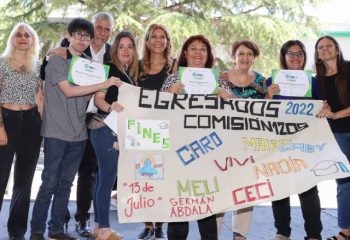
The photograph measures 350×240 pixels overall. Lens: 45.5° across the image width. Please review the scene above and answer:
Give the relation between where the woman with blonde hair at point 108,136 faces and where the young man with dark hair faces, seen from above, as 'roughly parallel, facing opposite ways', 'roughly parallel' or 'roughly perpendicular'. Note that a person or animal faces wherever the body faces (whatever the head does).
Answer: roughly parallel

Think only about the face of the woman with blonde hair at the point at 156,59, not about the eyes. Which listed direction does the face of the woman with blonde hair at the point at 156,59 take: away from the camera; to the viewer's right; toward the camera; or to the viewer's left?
toward the camera

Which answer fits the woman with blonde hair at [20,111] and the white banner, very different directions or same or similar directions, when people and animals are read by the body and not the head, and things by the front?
same or similar directions

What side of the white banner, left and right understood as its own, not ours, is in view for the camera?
front

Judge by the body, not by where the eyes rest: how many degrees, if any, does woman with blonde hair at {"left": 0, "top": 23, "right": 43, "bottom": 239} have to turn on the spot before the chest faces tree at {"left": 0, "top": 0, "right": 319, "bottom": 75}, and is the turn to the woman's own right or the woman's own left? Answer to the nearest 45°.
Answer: approximately 135° to the woman's own left

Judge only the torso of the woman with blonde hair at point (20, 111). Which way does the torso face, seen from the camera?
toward the camera

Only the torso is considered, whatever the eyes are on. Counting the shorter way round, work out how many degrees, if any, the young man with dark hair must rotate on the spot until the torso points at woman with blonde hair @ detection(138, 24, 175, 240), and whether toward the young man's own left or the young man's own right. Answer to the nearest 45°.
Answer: approximately 45° to the young man's own left

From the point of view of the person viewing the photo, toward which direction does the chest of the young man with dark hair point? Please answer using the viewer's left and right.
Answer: facing the viewer and to the right of the viewer

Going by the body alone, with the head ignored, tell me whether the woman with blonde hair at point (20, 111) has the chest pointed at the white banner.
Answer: no

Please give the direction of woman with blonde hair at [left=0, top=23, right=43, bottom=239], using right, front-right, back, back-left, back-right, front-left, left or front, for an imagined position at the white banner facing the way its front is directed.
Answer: right

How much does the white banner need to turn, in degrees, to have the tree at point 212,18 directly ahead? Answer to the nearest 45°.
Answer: approximately 180°

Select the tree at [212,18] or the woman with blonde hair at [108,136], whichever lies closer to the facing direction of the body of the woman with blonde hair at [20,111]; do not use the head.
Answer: the woman with blonde hair
